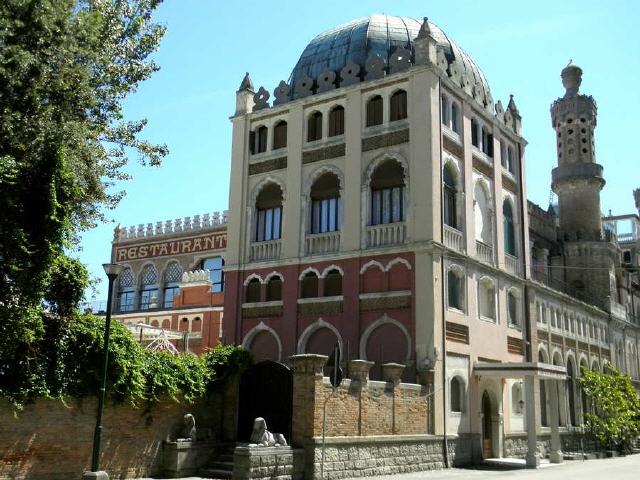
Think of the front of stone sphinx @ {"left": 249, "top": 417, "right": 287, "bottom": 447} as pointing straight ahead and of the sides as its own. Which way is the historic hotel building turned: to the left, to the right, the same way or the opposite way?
to the left

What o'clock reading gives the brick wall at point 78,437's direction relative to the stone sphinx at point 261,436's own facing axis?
The brick wall is roughly at 1 o'clock from the stone sphinx.

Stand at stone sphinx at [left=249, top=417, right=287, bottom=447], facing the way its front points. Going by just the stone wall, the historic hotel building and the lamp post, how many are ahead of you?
1

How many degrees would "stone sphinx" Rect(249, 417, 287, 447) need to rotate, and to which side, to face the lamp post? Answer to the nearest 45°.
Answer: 0° — it already faces it

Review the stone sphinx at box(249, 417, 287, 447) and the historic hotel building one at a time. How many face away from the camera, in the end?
0

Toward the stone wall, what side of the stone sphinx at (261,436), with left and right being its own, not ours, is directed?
back

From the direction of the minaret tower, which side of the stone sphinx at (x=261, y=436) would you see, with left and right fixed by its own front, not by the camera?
back

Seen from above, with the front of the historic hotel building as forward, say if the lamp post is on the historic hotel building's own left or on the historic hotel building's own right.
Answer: on the historic hotel building's own right

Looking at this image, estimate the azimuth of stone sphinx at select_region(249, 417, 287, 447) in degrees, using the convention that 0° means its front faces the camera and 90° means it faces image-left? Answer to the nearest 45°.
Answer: approximately 45°

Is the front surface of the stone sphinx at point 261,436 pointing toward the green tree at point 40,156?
yes

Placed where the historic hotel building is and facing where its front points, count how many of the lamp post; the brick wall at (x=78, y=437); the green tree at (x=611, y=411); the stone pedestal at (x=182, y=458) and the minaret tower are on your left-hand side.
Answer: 2

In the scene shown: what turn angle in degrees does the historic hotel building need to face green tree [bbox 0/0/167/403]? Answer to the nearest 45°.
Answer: approximately 90° to its right
